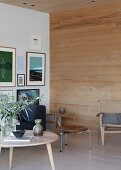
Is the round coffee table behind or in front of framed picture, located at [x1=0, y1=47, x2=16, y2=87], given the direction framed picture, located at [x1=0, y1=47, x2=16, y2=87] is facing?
in front

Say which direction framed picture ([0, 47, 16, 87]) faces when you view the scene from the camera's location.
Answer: facing the viewer and to the right of the viewer

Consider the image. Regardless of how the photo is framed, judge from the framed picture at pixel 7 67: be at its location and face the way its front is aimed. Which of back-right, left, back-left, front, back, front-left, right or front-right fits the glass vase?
front-right

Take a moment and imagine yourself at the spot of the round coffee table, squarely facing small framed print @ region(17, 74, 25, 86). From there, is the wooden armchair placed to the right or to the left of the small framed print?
right

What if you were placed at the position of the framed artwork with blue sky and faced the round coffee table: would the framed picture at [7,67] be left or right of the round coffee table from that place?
right

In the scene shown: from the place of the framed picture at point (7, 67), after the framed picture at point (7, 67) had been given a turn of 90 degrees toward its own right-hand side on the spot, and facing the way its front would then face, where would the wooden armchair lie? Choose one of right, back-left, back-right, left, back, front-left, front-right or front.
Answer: left

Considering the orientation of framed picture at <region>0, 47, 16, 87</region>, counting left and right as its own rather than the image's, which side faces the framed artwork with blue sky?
left

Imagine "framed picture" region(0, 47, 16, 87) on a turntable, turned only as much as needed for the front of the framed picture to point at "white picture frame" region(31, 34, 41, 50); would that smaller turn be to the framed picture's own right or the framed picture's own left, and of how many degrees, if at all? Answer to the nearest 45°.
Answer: approximately 90° to the framed picture's own left

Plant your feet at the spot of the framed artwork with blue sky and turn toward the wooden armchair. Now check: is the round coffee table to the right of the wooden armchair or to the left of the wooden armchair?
right
